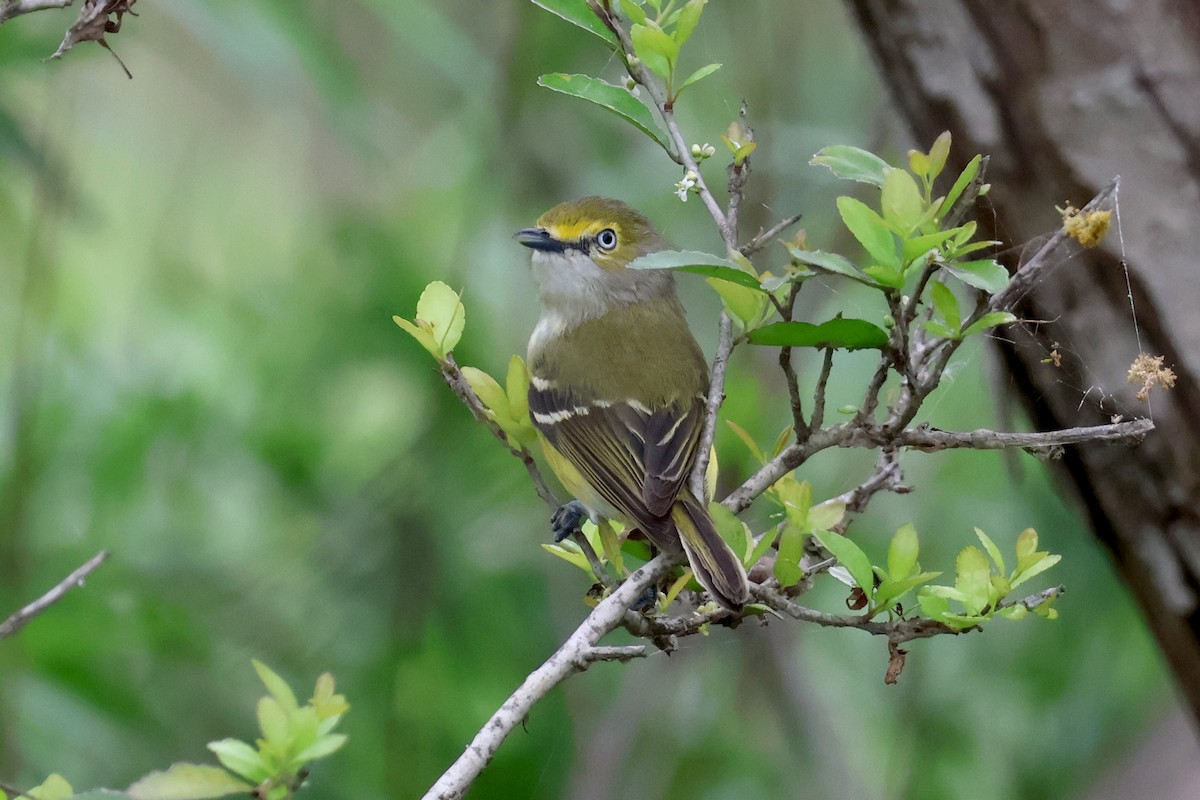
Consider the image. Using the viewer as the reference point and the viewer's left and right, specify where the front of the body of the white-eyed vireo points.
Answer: facing away from the viewer and to the left of the viewer

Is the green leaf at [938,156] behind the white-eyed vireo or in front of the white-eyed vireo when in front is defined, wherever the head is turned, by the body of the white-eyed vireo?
behind

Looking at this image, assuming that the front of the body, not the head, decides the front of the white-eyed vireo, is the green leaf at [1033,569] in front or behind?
behind

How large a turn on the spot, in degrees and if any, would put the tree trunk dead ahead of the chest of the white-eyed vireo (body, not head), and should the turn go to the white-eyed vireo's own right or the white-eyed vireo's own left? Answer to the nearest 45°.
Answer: approximately 135° to the white-eyed vireo's own right
